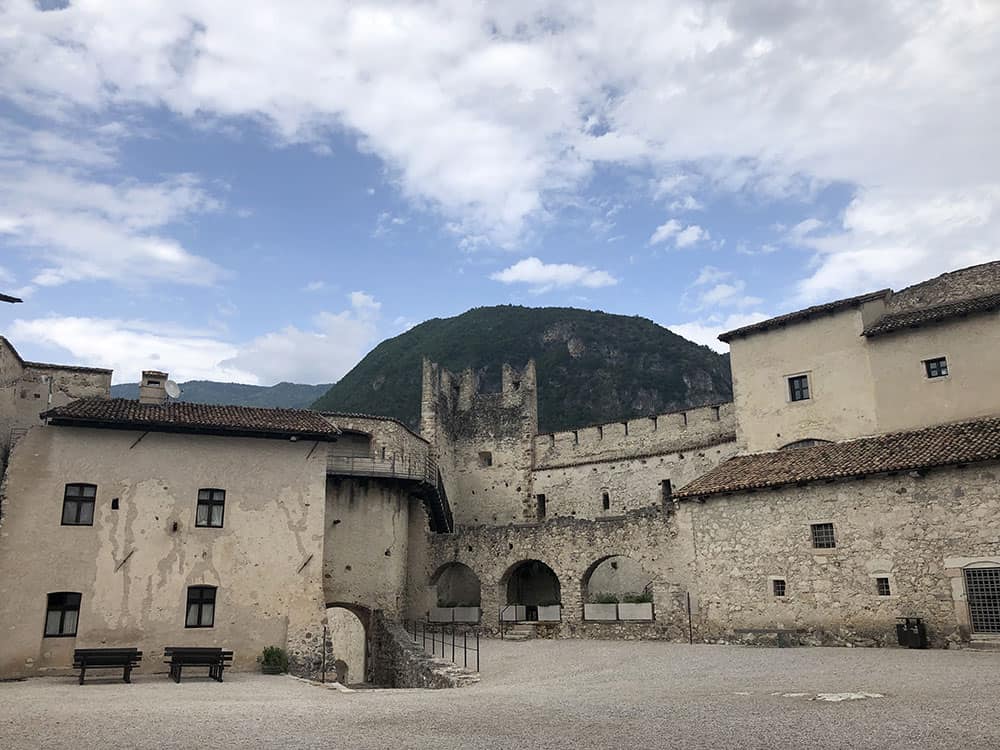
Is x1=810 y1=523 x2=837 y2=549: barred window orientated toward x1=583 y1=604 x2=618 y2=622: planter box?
no

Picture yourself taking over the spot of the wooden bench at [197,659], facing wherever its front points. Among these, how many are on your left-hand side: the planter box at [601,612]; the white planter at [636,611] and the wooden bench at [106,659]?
2

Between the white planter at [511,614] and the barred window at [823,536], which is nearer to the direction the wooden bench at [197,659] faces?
the barred window

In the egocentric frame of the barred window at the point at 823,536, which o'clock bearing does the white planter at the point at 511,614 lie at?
The white planter is roughly at 4 o'clock from the barred window.

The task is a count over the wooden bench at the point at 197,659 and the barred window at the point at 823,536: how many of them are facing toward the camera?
2

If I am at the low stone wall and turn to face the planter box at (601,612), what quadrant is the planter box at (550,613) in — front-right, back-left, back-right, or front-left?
front-left

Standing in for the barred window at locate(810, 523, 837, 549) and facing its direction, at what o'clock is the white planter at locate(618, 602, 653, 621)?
The white planter is roughly at 4 o'clock from the barred window.

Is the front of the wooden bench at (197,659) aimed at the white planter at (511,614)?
no

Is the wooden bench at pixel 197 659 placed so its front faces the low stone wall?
no

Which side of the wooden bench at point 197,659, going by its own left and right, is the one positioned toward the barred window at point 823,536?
left

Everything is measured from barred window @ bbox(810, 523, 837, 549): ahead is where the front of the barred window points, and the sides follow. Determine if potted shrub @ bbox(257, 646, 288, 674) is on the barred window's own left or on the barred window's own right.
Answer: on the barred window's own right

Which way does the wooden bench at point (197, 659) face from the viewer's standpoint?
toward the camera

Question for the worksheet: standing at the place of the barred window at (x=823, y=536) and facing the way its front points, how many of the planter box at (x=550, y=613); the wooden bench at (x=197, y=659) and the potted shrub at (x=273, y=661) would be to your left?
0

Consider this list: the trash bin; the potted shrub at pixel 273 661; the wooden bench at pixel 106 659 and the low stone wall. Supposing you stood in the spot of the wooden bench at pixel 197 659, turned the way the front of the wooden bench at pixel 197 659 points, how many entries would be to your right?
1

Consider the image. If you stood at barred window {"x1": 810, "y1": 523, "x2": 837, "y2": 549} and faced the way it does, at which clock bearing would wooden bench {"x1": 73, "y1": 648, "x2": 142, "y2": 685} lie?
The wooden bench is roughly at 2 o'clock from the barred window.
